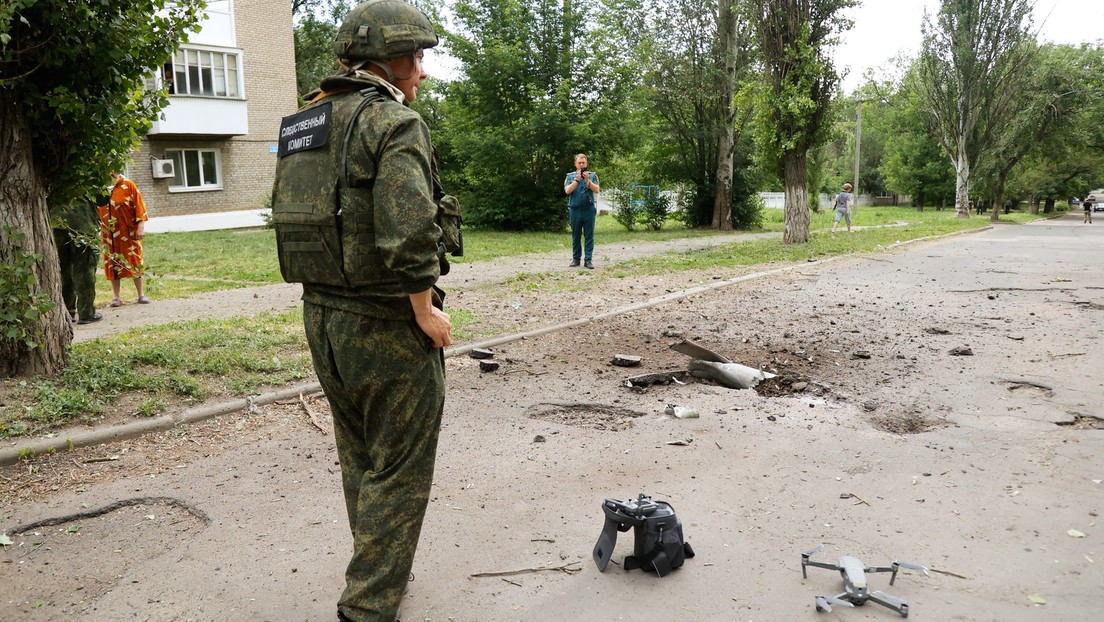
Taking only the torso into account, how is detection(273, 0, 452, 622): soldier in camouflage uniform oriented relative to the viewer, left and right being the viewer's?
facing away from the viewer and to the right of the viewer

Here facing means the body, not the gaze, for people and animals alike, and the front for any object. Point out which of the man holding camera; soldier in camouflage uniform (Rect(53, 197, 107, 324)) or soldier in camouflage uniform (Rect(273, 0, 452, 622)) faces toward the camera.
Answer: the man holding camera

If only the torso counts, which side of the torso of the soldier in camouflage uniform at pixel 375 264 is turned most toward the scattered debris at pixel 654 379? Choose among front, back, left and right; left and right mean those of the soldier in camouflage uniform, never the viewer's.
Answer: front

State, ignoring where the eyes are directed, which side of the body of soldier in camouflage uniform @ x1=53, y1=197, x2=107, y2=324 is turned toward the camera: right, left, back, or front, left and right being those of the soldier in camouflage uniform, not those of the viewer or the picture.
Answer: right

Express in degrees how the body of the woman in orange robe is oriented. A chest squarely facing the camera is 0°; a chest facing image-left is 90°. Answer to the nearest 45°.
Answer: approximately 45°

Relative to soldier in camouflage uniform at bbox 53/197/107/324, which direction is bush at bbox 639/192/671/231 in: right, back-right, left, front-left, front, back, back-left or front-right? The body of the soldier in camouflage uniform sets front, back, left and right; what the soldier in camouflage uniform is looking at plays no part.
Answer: front-left

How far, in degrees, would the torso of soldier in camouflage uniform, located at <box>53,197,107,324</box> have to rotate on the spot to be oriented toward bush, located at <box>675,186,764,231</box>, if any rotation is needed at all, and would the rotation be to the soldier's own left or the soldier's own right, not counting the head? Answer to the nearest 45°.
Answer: approximately 45° to the soldier's own left

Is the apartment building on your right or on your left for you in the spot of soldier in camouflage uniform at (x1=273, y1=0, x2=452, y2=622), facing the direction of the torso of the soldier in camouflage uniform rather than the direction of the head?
on your left

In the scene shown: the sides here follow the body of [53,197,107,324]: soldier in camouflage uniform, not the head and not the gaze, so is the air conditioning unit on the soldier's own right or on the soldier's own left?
on the soldier's own left

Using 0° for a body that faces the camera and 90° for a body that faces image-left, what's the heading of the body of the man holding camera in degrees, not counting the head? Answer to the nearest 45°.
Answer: approximately 0°

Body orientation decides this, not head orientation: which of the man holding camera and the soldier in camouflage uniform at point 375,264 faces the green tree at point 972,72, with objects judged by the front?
the soldier in camouflage uniform
